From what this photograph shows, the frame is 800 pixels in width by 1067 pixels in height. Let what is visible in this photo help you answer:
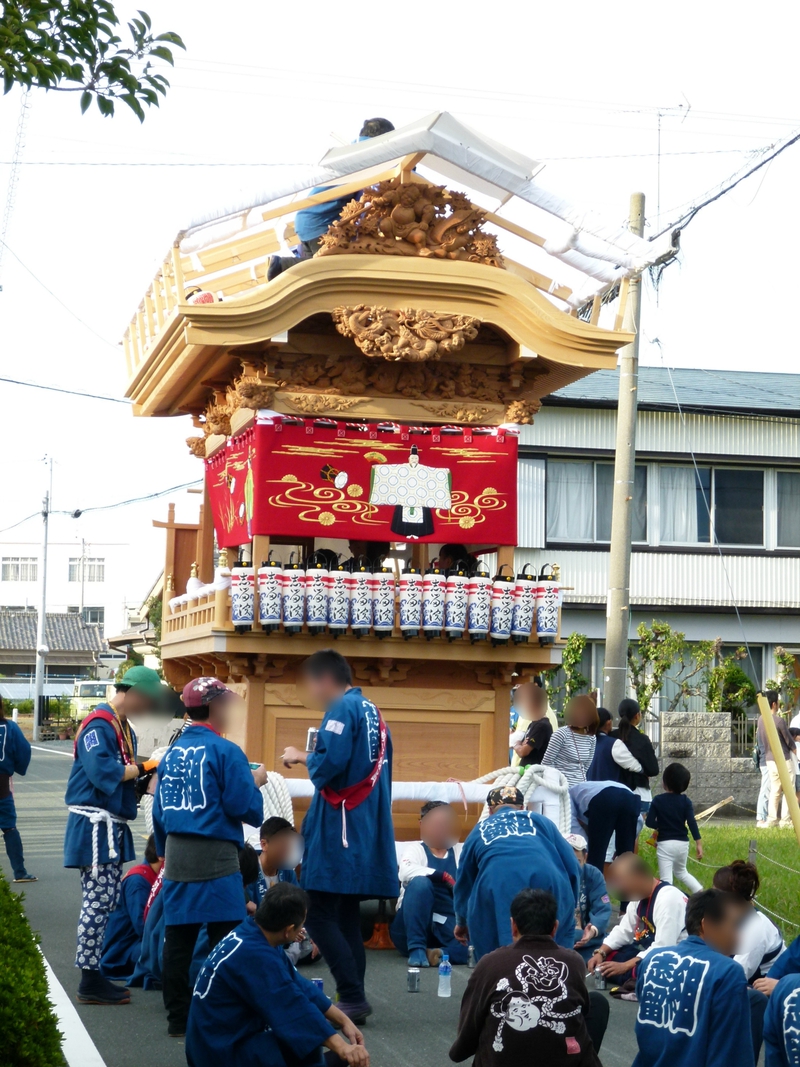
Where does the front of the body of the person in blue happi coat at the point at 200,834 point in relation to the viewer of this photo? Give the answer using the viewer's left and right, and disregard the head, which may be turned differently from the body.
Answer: facing away from the viewer and to the right of the viewer

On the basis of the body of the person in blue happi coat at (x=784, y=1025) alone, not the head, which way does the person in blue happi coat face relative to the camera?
away from the camera

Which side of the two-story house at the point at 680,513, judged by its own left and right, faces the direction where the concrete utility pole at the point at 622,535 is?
front

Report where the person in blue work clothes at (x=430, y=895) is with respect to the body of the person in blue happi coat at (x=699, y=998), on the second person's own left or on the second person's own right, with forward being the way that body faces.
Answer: on the second person's own left

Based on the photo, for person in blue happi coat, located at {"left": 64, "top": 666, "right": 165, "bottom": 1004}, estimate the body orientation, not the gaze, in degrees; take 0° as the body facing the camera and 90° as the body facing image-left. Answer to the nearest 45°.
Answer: approximately 270°

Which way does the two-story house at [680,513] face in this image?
toward the camera

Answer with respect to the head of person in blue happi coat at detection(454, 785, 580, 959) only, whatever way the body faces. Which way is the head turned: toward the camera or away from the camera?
away from the camera

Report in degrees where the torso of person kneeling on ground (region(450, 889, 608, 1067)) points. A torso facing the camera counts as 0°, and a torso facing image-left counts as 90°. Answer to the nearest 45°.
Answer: approximately 180°

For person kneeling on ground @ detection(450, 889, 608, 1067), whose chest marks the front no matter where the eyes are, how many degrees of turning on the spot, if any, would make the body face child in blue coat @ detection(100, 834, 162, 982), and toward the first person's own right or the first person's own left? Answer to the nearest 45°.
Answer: approximately 45° to the first person's own left

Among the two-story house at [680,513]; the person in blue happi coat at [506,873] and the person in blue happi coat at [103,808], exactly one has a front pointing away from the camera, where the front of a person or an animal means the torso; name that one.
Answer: the person in blue happi coat at [506,873]

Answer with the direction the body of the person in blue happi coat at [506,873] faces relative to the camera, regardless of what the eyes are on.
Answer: away from the camera

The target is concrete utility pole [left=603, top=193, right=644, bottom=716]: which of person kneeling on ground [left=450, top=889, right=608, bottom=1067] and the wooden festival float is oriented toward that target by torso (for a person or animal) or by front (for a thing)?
the person kneeling on ground

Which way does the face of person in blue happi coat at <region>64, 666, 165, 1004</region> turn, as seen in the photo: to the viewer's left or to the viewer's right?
to the viewer's right

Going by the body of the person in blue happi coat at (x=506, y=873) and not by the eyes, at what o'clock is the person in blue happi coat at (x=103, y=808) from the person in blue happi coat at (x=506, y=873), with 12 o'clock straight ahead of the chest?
the person in blue happi coat at (x=103, y=808) is roughly at 10 o'clock from the person in blue happi coat at (x=506, y=873).
